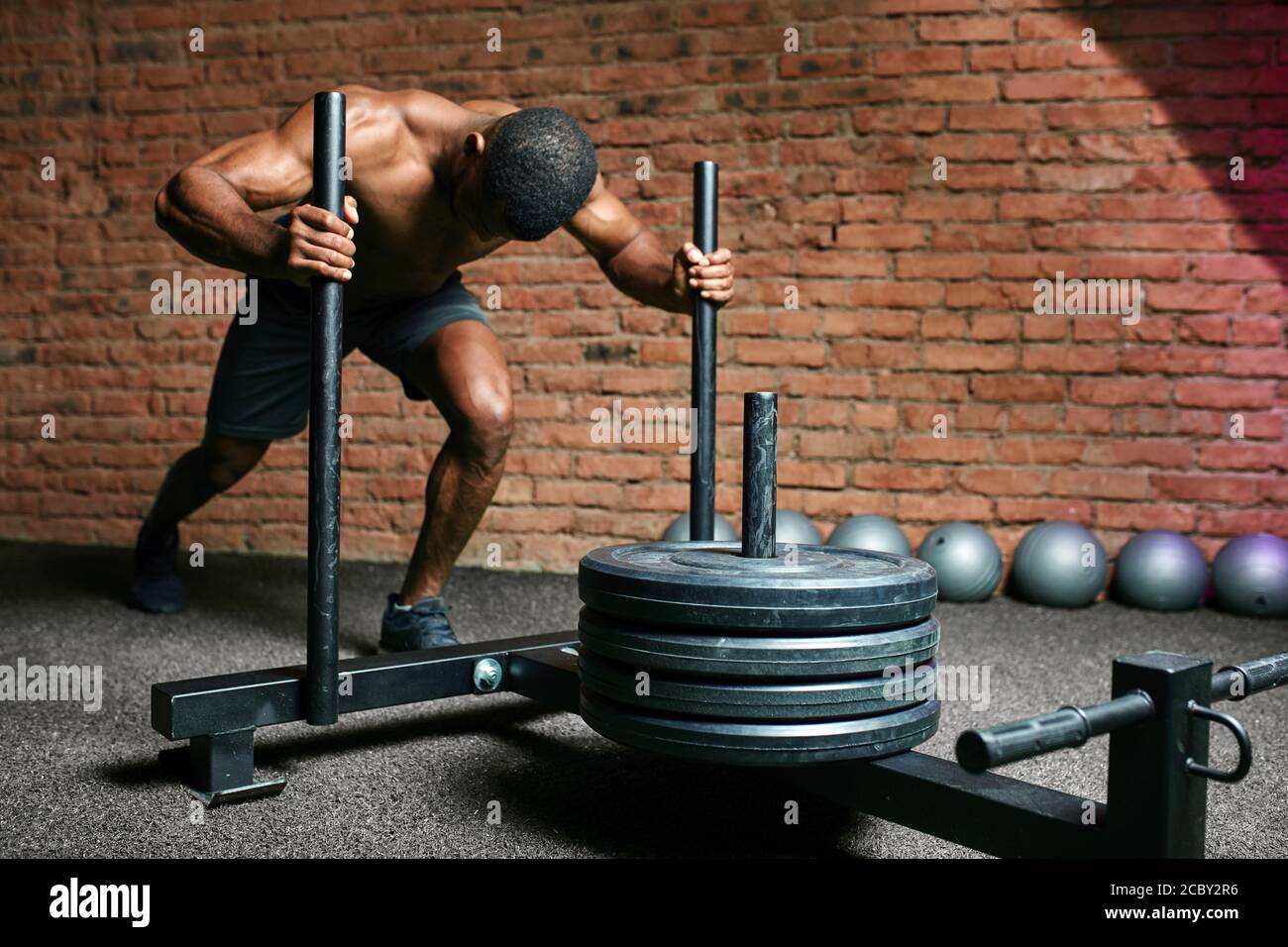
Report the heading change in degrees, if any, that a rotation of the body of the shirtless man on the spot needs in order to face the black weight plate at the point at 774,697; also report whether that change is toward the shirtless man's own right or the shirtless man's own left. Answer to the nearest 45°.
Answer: approximately 45° to the shirtless man's own right

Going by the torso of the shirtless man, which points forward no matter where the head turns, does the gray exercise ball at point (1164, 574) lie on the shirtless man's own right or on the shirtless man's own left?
on the shirtless man's own left

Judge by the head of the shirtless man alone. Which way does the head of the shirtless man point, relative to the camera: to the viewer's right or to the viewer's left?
to the viewer's right

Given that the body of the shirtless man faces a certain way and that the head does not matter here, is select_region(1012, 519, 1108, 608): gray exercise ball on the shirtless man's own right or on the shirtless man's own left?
on the shirtless man's own left

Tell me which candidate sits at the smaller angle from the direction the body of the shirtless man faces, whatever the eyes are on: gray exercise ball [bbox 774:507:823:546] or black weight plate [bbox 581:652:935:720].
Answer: the black weight plate

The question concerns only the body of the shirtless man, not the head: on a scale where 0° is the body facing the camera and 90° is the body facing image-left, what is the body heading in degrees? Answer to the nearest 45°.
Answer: approximately 315°

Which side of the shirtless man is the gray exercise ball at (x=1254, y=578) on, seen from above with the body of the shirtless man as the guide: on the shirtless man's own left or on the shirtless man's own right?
on the shirtless man's own left
